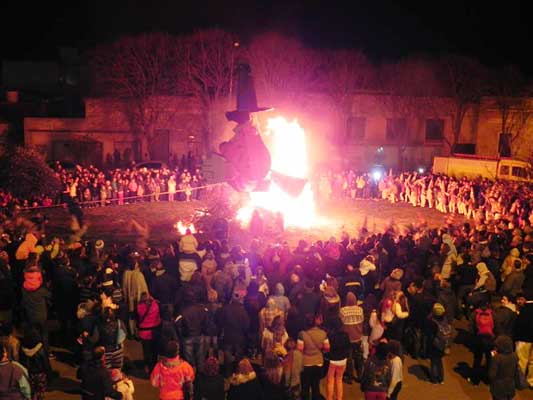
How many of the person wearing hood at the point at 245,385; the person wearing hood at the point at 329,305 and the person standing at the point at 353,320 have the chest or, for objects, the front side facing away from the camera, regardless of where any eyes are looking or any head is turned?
3

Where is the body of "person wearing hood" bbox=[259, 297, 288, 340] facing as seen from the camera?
away from the camera

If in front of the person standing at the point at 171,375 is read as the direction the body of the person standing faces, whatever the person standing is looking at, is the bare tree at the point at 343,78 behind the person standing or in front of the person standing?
in front

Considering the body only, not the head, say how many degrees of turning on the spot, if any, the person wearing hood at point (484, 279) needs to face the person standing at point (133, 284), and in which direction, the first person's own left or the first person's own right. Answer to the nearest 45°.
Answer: approximately 90° to the first person's own left

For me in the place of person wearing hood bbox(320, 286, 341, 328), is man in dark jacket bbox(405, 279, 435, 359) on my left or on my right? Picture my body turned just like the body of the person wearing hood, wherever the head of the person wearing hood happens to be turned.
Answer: on my right

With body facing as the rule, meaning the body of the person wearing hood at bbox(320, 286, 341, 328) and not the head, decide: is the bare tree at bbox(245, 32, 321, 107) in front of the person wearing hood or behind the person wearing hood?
in front

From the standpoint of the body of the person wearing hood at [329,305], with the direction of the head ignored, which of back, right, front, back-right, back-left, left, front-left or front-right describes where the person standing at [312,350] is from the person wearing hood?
back

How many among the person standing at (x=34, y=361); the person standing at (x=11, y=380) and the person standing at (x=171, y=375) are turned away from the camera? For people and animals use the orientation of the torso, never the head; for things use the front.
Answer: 3

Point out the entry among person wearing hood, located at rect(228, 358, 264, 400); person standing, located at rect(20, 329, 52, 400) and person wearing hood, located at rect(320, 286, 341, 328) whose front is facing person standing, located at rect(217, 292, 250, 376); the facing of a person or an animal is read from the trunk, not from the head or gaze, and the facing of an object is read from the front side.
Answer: person wearing hood, located at rect(228, 358, 264, 400)

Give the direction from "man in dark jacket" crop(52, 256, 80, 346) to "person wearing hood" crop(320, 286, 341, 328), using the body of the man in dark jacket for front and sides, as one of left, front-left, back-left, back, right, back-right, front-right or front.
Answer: right

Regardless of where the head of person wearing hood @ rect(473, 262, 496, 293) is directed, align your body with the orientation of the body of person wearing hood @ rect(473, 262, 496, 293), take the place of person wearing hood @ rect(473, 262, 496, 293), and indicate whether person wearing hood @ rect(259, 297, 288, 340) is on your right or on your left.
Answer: on your left

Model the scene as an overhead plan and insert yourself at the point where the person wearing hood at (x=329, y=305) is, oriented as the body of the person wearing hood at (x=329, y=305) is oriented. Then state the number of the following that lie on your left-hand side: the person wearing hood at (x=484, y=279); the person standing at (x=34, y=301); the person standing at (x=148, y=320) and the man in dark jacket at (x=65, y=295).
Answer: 3

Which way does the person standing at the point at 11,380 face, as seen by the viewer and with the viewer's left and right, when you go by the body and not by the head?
facing away from the viewer

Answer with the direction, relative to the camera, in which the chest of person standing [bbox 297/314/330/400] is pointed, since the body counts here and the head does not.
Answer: away from the camera

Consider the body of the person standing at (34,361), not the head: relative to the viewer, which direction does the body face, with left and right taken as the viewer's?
facing away from the viewer

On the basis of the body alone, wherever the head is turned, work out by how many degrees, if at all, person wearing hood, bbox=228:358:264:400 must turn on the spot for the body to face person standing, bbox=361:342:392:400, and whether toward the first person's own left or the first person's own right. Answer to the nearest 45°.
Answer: approximately 90° to the first person's own right

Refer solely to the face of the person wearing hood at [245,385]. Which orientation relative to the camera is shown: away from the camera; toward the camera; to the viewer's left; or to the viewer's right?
away from the camera

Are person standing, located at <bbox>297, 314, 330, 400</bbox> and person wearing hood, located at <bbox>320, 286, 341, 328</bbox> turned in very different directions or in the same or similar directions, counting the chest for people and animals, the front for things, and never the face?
same or similar directions

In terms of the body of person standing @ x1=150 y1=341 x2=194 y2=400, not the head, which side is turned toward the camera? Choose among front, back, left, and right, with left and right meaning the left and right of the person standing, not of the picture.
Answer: back
